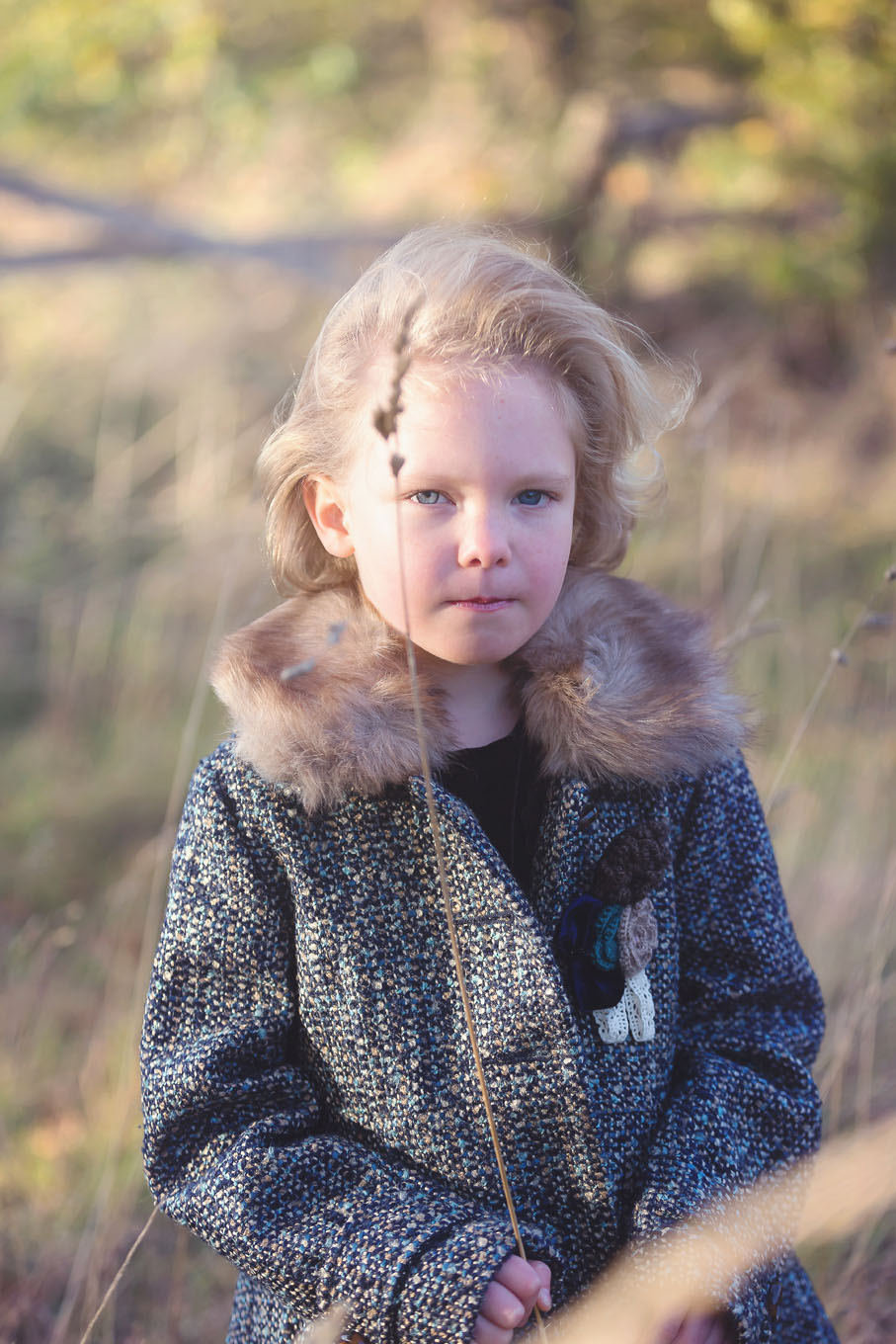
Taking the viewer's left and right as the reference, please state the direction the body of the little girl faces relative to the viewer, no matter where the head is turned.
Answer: facing the viewer

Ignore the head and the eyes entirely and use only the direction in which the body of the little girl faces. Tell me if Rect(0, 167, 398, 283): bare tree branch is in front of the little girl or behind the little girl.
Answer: behind
